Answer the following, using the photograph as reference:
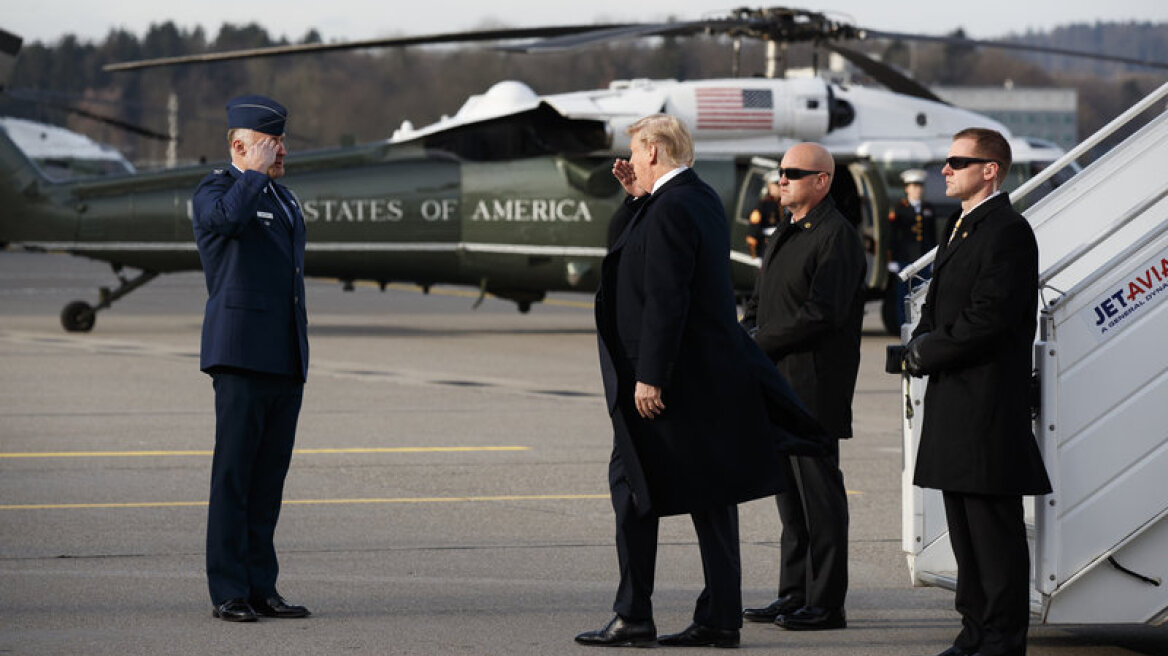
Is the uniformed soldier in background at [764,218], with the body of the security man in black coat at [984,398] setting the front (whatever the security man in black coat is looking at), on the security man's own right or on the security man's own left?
on the security man's own right

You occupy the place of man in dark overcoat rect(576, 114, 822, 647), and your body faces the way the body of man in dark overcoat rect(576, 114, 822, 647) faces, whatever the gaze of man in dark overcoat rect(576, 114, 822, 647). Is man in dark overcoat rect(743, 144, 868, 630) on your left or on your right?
on your right

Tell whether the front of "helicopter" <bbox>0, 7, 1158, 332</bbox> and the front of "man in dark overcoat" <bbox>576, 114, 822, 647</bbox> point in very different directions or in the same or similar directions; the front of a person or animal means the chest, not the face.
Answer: very different directions

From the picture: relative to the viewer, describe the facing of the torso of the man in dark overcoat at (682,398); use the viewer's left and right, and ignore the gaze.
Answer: facing to the left of the viewer

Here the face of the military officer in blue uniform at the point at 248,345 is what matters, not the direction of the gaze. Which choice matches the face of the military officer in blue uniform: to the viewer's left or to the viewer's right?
to the viewer's right

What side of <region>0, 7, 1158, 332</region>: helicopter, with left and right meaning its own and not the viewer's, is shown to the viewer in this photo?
right
